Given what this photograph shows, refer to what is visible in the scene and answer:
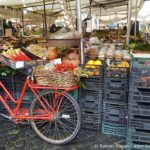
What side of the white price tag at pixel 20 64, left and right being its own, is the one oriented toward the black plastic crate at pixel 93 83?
left

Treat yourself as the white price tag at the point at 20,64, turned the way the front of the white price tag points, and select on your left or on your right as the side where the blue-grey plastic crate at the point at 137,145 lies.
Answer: on your left

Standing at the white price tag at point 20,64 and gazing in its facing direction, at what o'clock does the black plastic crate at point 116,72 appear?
The black plastic crate is roughly at 9 o'clock from the white price tag.
